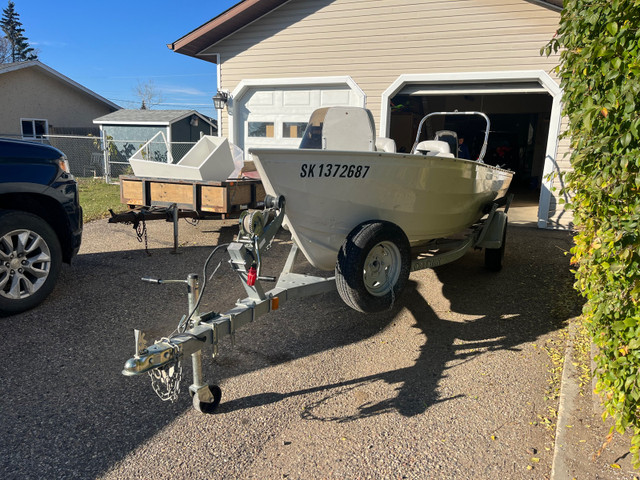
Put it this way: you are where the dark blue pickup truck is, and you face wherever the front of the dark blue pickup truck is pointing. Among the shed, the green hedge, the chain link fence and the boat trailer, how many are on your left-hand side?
2

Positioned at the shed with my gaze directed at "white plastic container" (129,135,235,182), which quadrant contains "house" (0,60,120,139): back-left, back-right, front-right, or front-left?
back-right

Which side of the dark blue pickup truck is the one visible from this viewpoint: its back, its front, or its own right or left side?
right

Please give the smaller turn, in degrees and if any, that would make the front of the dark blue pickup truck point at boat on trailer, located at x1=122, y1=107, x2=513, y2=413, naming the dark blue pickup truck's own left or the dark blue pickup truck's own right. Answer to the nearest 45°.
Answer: approximately 45° to the dark blue pickup truck's own right

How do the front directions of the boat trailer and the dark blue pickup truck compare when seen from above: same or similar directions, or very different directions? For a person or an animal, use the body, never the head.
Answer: very different directions

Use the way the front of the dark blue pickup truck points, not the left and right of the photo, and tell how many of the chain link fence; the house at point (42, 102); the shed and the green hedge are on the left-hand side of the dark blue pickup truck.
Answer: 3

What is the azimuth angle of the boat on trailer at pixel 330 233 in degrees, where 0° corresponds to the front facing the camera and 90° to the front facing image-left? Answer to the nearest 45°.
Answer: approximately 45°

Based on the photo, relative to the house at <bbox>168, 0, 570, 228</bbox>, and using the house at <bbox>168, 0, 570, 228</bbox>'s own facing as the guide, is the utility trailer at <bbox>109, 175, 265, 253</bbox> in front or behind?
in front

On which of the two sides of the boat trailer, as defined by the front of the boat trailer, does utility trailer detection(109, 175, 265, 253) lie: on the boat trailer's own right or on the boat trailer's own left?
on the boat trailer's own right

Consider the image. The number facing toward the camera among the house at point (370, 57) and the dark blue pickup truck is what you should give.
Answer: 1

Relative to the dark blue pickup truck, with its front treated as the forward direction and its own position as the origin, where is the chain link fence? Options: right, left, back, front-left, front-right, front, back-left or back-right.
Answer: left
